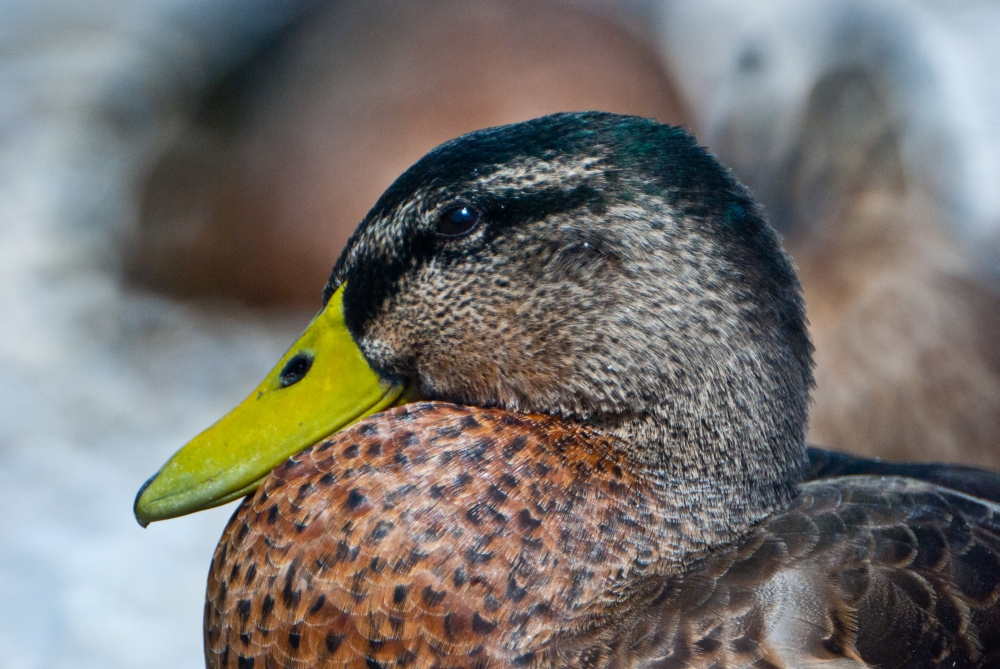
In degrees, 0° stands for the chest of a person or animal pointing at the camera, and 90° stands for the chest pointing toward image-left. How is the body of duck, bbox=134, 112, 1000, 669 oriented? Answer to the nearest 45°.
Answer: approximately 90°

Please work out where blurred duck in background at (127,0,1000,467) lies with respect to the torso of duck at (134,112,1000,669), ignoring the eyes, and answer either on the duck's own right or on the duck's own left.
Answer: on the duck's own right
